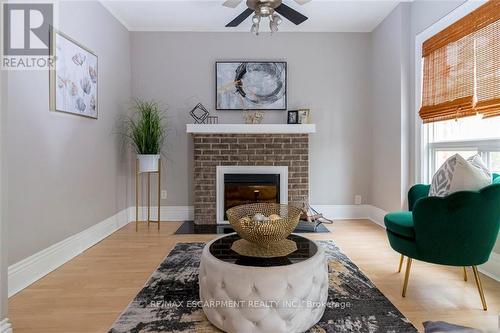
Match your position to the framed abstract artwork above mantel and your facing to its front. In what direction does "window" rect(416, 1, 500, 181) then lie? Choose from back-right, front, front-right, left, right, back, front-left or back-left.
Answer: front-left

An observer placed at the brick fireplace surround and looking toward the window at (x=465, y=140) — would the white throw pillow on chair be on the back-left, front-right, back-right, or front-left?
front-right

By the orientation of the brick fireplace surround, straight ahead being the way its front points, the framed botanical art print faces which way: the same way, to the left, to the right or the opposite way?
to the left

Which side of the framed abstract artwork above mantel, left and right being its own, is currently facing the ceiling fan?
front

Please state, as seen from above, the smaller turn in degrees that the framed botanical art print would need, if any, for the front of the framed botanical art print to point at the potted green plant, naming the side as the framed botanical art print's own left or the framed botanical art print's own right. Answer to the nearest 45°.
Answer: approximately 90° to the framed botanical art print's own left

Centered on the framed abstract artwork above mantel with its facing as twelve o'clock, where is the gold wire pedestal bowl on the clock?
The gold wire pedestal bowl is roughly at 12 o'clock from the framed abstract artwork above mantel.

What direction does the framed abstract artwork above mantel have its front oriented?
toward the camera

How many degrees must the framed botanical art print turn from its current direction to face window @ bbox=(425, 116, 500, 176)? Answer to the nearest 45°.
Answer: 0° — it already faces it

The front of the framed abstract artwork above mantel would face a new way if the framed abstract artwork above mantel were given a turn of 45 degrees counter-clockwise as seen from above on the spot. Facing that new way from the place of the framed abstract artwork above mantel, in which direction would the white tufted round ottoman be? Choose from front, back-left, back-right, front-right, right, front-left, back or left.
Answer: front-right

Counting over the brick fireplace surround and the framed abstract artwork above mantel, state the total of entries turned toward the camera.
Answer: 2

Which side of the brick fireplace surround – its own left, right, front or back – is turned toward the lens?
front

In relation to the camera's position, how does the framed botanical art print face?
facing the viewer and to the right of the viewer

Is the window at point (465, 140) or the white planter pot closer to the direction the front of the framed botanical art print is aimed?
the window

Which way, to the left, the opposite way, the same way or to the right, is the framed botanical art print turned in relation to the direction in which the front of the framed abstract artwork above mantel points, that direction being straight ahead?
to the left
